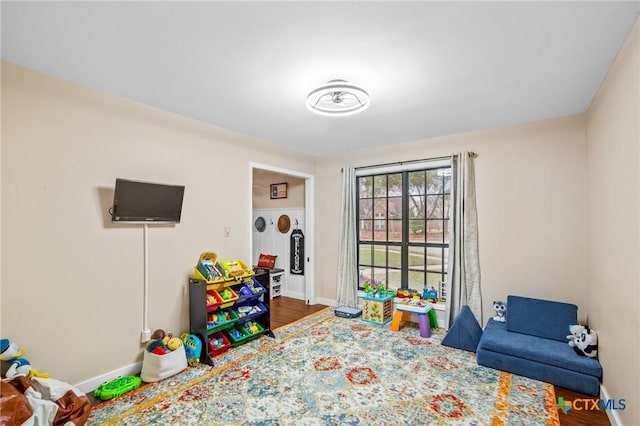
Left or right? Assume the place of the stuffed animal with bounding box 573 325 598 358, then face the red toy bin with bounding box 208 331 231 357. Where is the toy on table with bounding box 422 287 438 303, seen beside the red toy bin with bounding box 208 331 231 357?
right

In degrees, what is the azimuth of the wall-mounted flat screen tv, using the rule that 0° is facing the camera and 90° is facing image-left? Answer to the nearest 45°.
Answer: approximately 315°

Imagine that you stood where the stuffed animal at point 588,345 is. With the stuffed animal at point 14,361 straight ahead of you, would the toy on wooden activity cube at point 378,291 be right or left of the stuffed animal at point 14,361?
right

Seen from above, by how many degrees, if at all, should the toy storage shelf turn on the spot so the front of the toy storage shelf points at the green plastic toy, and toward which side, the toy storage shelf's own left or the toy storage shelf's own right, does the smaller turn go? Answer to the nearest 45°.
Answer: approximately 90° to the toy storage shelf's own right

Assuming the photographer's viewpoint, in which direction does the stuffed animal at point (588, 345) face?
facing the viewer and to the left of the viewer

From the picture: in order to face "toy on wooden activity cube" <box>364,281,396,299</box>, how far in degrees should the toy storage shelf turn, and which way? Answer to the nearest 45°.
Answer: approximately 45° to its left

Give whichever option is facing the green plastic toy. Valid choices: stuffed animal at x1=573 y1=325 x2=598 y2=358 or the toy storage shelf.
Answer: the stuffed animal

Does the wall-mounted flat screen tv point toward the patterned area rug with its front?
yes

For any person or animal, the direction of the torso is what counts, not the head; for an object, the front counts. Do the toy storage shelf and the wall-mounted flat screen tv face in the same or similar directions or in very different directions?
same or similar directions

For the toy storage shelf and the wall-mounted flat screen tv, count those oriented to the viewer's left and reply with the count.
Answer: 0

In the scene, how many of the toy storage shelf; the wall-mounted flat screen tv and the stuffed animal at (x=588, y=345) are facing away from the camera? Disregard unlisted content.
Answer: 0

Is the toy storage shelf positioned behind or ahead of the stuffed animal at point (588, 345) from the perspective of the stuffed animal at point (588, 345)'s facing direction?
ahead

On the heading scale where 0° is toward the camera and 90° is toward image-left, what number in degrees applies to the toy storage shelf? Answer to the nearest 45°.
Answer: approximately 315°

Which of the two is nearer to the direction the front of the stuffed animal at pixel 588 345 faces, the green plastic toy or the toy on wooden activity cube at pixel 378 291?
the green plastic toy

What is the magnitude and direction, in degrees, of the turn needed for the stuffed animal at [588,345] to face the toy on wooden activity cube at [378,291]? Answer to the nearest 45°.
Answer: approximately 45° to its right
